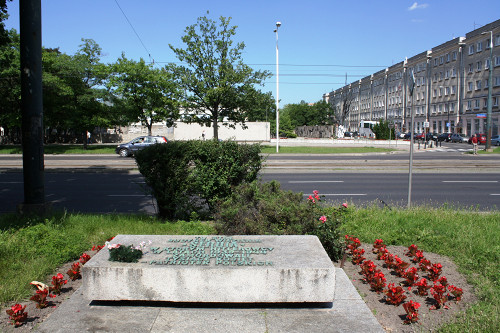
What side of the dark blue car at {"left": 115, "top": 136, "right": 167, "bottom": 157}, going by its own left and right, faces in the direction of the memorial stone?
left

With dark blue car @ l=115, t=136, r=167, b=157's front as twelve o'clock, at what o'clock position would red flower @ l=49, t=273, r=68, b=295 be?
The red flower is roughly at 9 o'clock from the dark blue car.

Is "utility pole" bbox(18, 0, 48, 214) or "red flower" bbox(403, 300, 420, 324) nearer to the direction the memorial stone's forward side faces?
the red flower

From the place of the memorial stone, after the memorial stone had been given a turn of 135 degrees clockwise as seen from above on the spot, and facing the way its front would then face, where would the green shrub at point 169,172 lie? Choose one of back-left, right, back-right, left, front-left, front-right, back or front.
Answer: front-right

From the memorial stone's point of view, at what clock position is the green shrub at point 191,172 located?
The green shrub is roughly at 6 o'clock from the memorial stone.

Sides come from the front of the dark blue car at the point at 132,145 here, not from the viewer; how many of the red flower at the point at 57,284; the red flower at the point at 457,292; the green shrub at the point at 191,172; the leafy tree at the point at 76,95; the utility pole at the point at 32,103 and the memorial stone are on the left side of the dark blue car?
5

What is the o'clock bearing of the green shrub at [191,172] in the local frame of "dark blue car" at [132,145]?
The green shrub is roughly at 9 o'clock from the dark blue car.

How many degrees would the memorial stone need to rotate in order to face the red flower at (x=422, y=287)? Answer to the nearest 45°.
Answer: approximately 90° to its left

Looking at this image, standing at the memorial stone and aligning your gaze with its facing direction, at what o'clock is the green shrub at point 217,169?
The green shrub is roughly at 6 o'clock from the memorial stone.

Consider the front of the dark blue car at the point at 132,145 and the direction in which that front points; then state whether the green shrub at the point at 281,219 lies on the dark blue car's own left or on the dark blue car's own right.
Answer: on the dark blue car's own left

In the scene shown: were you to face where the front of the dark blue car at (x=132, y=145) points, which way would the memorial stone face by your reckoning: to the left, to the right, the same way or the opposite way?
to the left

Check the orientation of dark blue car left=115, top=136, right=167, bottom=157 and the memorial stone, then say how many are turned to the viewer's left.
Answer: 1

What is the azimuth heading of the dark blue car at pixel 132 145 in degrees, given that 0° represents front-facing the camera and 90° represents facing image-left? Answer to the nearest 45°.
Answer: approximately 90°

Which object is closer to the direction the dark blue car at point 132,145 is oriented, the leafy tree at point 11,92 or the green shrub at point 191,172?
the leafy tree

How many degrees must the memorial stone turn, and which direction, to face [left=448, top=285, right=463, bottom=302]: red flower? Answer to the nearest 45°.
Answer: approximately 90° to its left
